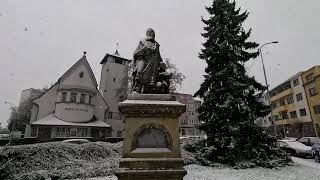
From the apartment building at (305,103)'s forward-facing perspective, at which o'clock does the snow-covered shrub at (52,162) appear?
The snow-covered shrub is roughly at 11 o'clock from the apartment building.

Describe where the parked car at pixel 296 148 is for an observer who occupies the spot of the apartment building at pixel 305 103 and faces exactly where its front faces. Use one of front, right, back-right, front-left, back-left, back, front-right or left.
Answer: front-left

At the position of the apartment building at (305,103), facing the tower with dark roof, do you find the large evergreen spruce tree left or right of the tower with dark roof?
left

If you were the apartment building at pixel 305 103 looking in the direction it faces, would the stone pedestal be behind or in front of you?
in front

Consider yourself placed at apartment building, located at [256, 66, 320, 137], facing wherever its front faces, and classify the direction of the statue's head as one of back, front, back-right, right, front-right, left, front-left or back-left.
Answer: front-left

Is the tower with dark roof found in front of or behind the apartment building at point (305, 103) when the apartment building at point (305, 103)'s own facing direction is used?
in front

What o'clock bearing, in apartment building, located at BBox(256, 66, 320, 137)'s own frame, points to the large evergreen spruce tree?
The large evergreen spruce tree is roughly at 11 o'clock from the apartment building.

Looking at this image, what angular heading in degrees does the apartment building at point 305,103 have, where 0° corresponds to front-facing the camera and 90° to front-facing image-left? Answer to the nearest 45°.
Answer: approximately 45°
